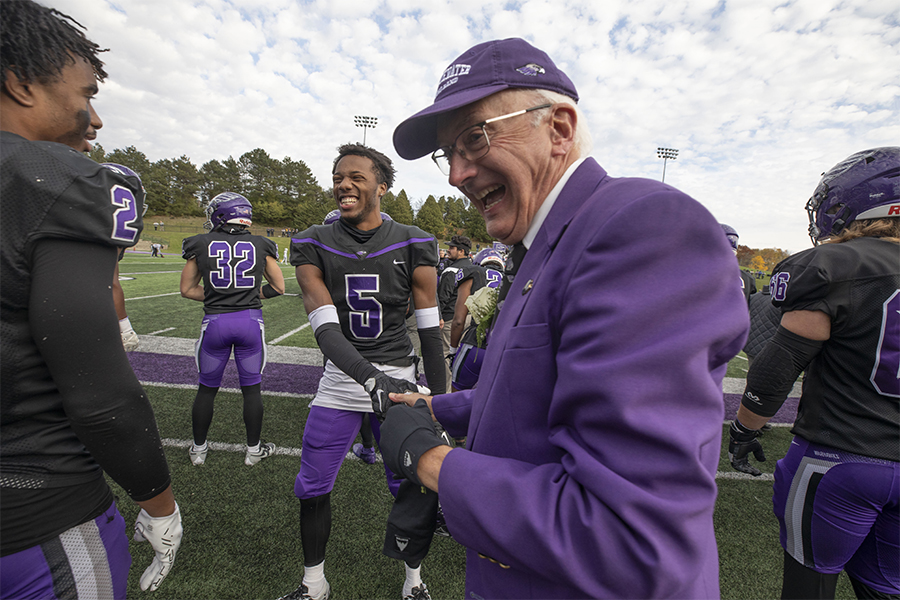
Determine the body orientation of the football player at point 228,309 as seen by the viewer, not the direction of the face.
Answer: away from the camera

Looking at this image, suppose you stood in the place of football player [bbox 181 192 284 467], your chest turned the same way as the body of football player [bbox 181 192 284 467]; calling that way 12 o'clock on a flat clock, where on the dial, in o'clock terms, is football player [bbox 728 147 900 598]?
football player [bbox 728 147 900 598] is roughly at 5 o'clock from football player [bbox 181 192 284 467].

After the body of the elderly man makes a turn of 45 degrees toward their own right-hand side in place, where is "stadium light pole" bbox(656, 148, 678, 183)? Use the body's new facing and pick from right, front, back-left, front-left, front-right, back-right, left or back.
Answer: right

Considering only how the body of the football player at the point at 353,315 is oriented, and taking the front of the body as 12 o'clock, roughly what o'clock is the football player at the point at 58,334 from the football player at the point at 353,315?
the football player at the point at 58,334 is roughly at 1 o'clock from the football player at the point at 353,315.

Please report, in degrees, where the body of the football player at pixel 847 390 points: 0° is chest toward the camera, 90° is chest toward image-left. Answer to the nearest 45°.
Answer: approximately 135°

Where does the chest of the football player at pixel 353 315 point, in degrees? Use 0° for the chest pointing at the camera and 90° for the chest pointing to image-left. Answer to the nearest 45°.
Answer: approximately 0°

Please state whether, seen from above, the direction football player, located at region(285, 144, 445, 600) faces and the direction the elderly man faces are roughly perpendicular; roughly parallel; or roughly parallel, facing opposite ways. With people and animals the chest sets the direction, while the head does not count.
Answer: roughly perpendicular

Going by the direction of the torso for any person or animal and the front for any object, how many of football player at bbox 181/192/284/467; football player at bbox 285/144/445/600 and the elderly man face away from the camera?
1

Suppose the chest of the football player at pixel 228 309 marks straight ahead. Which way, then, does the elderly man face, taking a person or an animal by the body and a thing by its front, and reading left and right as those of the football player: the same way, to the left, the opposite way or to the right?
to the left

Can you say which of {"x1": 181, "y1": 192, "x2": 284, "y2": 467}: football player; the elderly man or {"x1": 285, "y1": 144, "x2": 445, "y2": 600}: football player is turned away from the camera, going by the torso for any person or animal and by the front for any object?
{"x1": 181, "y1": 192, "x2": 284, "y2": 467}: football player

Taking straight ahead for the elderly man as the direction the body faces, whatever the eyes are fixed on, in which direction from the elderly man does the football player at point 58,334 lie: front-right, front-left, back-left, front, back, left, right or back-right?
front-right

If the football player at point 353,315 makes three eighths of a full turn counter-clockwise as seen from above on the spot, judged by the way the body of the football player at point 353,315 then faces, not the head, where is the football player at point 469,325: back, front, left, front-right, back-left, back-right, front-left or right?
front

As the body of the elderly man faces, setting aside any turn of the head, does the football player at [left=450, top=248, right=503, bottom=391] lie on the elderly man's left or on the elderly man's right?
on the elderly man's right
